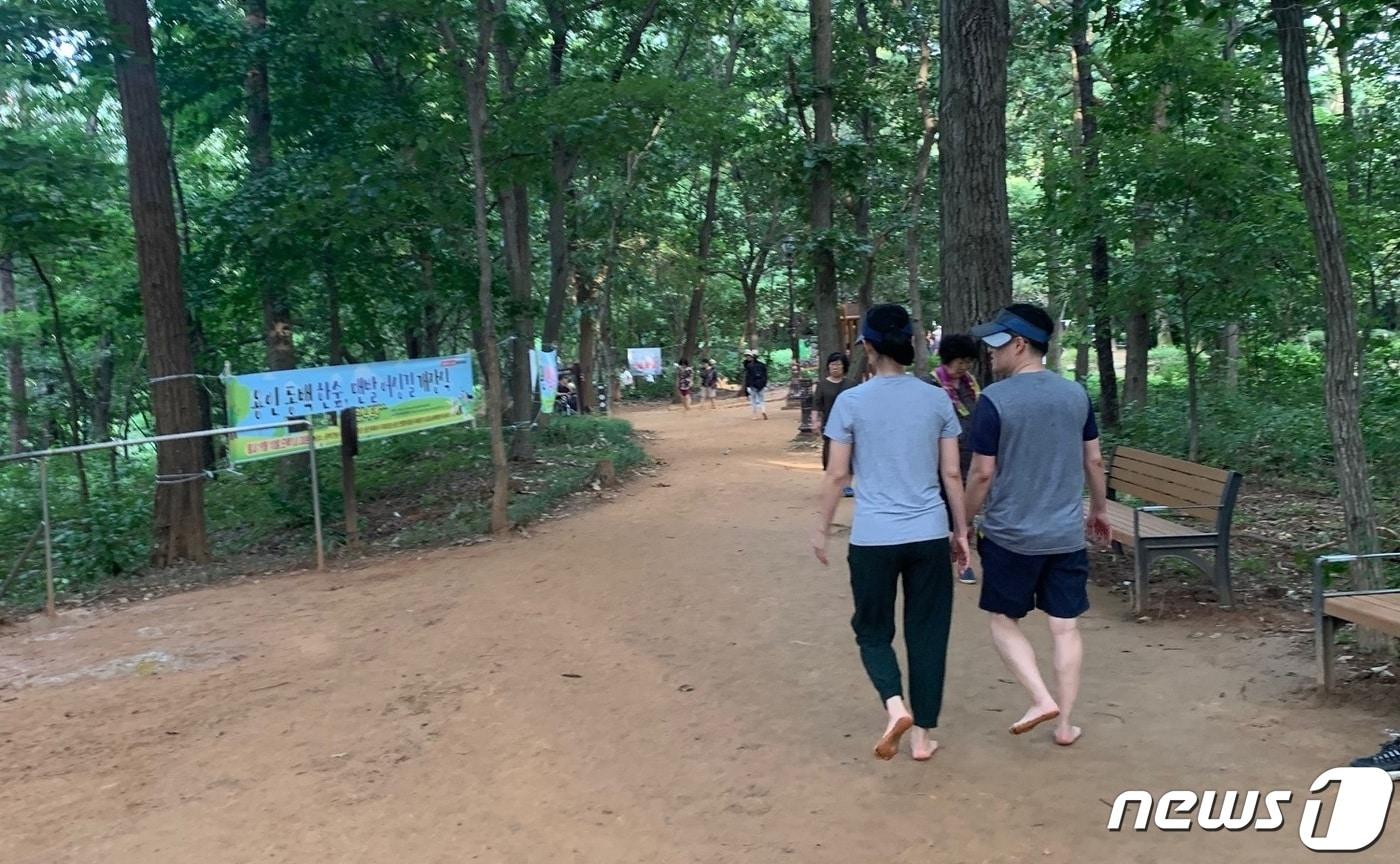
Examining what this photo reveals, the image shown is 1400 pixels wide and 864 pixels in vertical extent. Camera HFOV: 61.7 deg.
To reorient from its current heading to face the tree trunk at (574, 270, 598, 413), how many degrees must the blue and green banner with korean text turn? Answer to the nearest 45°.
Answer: approximately 135° to its left

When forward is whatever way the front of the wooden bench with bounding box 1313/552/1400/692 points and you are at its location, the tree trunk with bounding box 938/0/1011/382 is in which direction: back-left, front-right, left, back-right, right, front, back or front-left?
right

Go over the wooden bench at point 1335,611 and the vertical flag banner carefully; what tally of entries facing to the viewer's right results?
0

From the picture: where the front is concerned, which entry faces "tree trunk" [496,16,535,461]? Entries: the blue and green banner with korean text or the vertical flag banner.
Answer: the vertical flag banner

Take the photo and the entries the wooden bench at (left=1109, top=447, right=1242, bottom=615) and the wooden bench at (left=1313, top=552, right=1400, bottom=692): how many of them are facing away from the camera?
0

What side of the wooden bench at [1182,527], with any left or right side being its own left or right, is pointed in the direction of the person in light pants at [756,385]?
right

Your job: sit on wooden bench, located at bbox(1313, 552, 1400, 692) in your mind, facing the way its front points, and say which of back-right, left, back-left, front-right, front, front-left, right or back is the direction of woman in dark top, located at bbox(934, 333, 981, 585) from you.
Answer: right

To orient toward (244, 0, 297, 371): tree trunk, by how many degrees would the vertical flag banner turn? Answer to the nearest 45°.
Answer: approximately 45° to its right

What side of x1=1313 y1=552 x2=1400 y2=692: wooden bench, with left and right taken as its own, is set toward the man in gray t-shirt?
front

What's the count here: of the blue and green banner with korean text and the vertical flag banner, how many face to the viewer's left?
0

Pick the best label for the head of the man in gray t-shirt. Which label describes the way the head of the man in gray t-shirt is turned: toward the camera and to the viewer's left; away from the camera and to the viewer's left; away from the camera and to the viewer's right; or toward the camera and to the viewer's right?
away from the camera and to the viewer's left

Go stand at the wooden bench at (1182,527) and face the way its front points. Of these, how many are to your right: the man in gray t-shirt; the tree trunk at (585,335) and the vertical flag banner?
2

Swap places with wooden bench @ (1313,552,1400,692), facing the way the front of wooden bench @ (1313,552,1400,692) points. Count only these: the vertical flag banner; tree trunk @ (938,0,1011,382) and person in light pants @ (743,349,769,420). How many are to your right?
3

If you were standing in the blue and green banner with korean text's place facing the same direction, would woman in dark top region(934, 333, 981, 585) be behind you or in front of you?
in front
